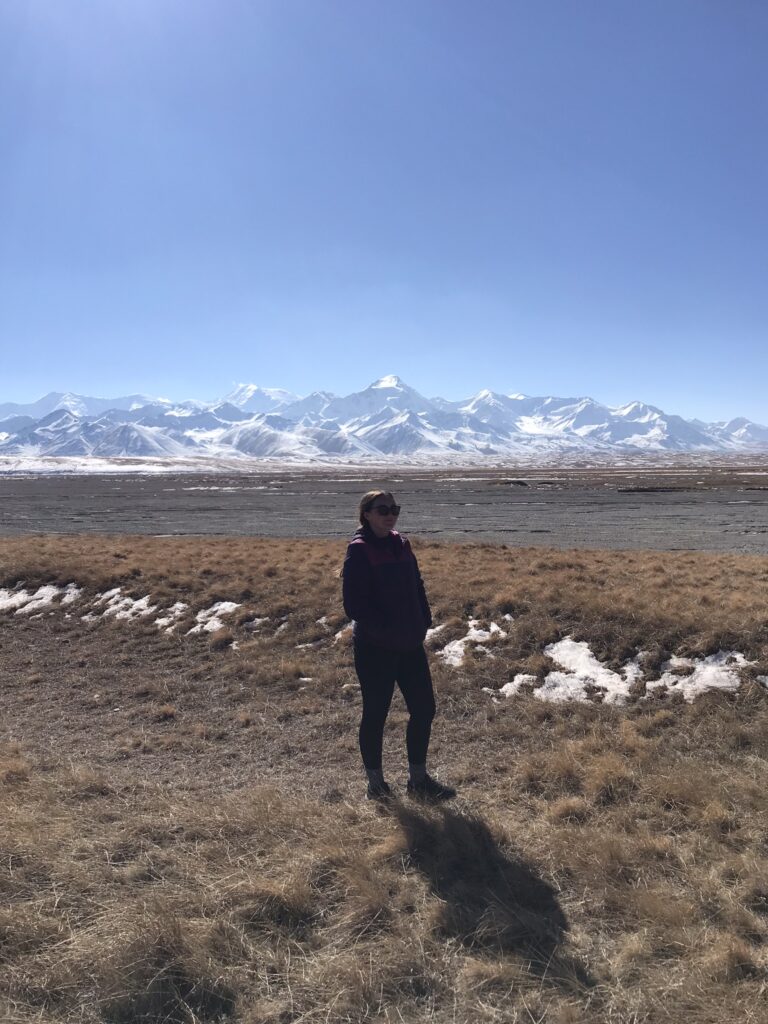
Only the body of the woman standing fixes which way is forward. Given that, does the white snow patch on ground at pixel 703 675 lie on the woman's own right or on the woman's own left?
on the woman's own left

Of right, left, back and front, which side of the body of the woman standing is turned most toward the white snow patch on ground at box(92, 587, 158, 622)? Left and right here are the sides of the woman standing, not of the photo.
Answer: back

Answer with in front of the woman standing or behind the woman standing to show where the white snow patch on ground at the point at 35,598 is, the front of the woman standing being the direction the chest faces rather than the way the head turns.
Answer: behind

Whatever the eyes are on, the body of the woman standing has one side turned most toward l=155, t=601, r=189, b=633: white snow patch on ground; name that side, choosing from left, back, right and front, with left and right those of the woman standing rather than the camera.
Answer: back

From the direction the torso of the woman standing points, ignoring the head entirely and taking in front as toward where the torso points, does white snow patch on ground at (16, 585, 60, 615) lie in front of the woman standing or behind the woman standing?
behind

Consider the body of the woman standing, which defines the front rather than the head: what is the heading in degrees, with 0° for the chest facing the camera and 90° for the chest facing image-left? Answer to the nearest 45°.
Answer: approximately 315°

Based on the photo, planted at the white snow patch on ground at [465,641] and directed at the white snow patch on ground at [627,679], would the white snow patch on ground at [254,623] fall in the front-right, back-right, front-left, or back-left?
back-right
